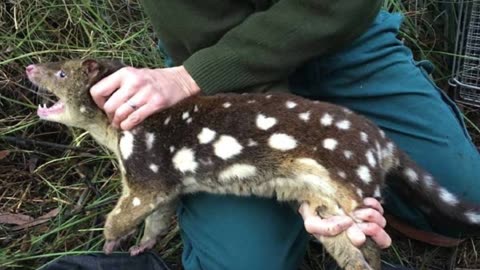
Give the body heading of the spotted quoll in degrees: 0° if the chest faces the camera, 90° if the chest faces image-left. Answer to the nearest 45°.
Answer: approximately 90°

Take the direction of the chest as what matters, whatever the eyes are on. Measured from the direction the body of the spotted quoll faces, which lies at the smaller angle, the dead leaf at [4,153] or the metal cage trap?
the dead leaf

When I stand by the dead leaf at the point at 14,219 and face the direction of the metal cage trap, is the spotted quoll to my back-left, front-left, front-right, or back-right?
front-right

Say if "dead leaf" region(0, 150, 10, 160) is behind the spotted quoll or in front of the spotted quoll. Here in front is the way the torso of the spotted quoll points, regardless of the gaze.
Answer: in front

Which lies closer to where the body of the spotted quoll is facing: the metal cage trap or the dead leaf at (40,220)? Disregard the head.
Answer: the dead leaf

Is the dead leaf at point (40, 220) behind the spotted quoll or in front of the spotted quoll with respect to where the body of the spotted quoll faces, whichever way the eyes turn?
in front

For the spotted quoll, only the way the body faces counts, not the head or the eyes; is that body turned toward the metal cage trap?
no
